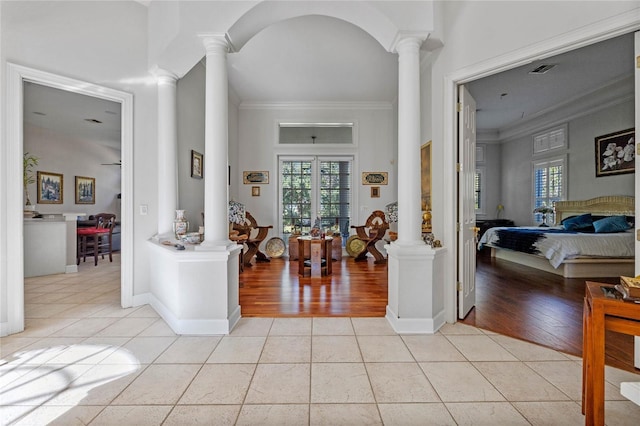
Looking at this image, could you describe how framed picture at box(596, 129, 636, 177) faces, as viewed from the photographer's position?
facing the viewer and to the left of the viewer

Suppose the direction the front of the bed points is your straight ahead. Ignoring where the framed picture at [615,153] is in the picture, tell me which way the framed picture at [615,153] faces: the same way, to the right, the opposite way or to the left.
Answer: the same way

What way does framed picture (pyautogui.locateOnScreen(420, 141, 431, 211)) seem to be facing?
to the viewer's left

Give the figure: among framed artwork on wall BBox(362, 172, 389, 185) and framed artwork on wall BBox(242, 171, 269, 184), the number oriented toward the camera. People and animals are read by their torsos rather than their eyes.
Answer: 2

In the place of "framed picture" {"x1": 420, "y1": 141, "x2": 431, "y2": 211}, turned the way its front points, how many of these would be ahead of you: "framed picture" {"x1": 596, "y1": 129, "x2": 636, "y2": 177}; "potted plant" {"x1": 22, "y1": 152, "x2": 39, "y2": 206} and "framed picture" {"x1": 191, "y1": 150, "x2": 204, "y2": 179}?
2

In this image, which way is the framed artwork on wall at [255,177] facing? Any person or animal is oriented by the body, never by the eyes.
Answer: toward the camera

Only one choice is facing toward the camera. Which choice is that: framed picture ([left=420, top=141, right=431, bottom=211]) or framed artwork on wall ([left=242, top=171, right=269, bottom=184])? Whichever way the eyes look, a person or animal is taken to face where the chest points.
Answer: the framed artwork on wall

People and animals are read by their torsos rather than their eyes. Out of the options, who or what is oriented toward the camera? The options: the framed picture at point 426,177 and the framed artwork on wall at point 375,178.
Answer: the framed artwork on wall

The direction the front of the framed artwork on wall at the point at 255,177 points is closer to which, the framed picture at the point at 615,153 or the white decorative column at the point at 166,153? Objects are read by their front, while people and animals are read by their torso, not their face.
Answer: the white decorative column

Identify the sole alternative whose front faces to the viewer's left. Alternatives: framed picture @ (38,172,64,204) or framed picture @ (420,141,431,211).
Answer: framed picture @ (420,141,431,211)

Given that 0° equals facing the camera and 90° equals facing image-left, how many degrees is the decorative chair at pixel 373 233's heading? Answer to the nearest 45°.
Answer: approximately 45°

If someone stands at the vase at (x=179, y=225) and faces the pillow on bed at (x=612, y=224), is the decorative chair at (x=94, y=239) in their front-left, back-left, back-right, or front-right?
back-left

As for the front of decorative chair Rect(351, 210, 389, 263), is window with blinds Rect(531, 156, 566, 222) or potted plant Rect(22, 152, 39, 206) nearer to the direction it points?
the potted plant

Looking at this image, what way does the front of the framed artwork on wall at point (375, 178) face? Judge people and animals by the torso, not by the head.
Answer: toward the camera
